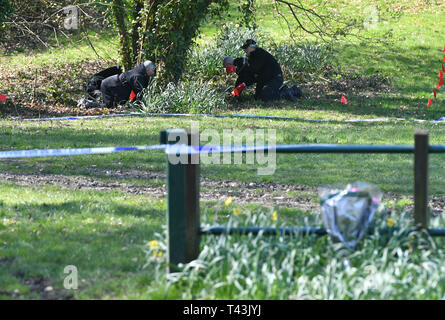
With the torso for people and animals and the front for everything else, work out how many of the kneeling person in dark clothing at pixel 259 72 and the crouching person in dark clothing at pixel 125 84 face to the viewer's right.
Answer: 1

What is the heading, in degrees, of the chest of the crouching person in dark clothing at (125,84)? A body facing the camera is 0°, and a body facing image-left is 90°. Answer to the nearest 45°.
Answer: approximately 270°

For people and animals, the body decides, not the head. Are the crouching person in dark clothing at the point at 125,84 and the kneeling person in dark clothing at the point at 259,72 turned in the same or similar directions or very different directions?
very different directions

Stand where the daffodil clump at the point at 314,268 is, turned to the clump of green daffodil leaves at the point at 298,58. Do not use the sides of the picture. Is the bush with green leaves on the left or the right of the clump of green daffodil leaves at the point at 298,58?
left

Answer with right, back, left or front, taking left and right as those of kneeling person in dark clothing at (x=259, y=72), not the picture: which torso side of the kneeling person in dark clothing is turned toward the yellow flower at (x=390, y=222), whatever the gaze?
left

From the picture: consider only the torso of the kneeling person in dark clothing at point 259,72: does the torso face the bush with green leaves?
yes

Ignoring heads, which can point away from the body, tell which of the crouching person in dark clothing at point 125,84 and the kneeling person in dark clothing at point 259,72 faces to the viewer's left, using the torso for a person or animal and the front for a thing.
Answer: the kneeling person in dark clothing at point 259,72

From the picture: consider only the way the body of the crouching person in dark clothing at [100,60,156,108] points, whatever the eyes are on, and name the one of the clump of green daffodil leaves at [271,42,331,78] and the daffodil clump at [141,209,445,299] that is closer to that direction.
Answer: the clump of green daffodil leaves

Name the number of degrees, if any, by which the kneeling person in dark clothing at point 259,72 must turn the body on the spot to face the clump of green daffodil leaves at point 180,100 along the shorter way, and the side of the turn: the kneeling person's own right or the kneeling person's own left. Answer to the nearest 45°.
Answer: approximately 45° to the kneeling person's own left

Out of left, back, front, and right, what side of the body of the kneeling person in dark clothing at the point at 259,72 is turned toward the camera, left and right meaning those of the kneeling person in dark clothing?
left

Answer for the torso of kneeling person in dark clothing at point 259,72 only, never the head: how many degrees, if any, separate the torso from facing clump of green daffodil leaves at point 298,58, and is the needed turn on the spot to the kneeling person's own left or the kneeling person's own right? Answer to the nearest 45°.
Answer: approximately 90° to the kneeling person's own right

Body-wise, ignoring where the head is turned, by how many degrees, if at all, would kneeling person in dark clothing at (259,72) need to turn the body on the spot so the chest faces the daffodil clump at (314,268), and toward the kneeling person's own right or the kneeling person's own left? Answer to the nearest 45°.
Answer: approximately 90° to the kneeling person's own left
